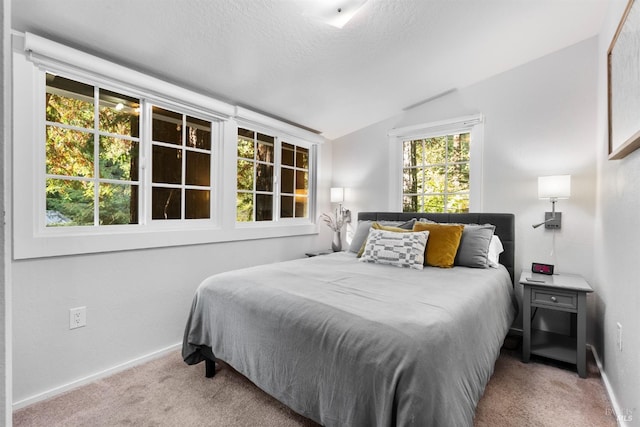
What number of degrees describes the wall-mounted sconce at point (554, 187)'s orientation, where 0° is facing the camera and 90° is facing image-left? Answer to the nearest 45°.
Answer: approximately 0°

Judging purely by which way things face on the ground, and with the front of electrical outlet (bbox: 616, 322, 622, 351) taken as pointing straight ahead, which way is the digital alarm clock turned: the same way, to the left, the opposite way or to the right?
to the left

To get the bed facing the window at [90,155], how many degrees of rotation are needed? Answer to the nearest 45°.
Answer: approximately 45° to its right

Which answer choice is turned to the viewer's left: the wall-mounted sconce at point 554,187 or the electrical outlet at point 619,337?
the electrical outlet

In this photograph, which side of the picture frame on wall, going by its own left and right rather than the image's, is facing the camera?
left

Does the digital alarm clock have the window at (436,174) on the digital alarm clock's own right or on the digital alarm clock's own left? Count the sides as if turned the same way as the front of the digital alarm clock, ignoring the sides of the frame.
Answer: on the digital alarm clock's own right

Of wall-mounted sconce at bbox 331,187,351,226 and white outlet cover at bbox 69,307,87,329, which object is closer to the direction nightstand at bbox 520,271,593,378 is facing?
the white outlet cover
